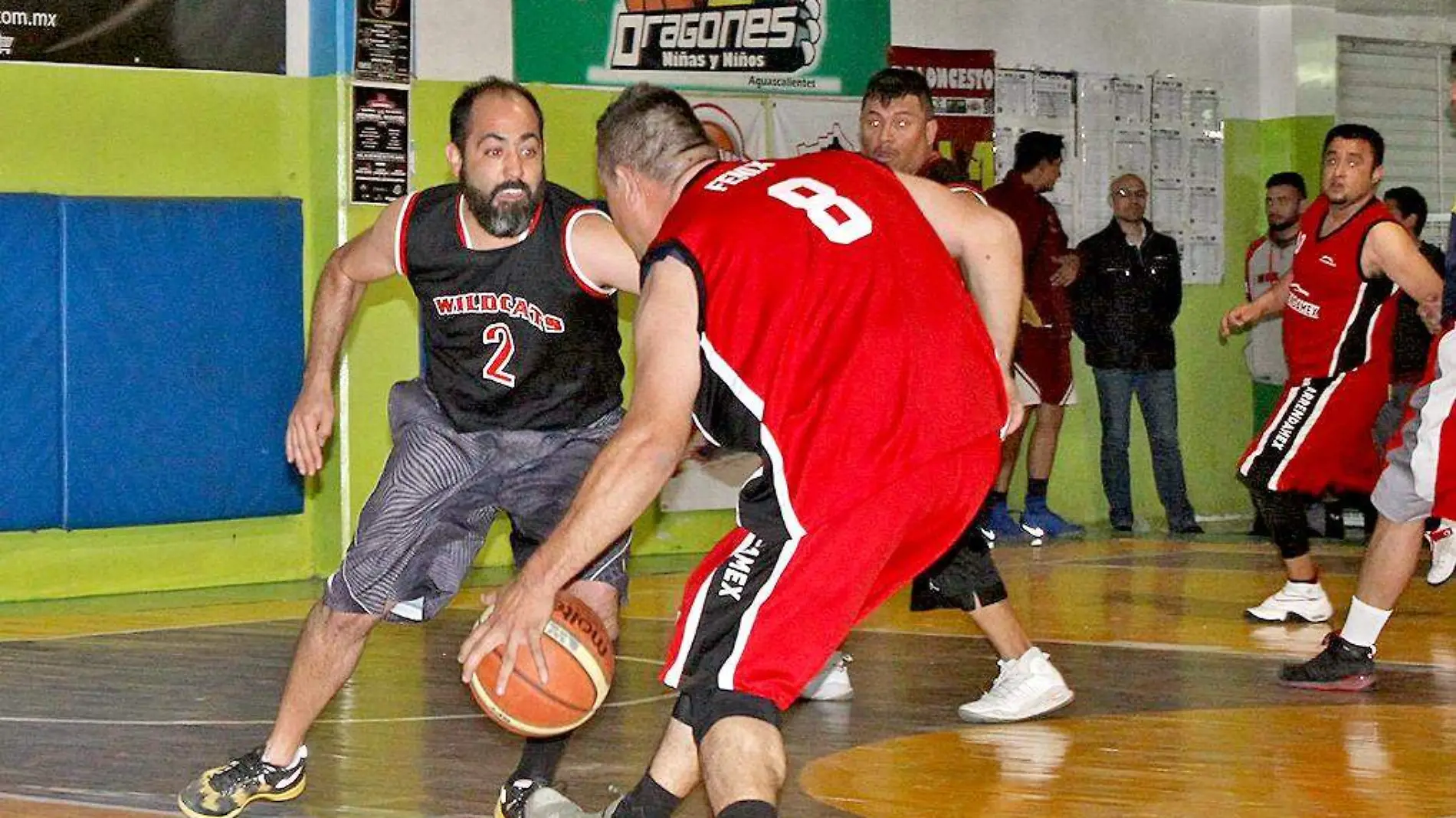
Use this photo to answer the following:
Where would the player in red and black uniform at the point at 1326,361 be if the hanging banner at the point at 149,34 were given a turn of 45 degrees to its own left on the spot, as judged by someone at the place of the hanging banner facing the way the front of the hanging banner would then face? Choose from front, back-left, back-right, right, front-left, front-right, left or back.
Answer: front

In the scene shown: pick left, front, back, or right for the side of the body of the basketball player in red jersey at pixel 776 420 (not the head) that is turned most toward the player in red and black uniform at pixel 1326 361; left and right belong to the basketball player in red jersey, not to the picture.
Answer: right

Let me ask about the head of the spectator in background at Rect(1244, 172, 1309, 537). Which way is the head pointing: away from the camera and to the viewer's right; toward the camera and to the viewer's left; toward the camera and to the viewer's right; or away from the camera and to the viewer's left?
toward the camera and to the viewer's left

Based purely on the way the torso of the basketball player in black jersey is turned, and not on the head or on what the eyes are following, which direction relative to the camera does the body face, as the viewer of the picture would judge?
toward the camera

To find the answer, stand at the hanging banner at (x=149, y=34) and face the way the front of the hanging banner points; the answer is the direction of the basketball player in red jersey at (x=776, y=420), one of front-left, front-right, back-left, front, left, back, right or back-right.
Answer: front

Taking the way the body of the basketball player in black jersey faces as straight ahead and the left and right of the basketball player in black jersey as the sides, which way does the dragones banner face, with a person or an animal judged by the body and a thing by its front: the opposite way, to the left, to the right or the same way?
the same way

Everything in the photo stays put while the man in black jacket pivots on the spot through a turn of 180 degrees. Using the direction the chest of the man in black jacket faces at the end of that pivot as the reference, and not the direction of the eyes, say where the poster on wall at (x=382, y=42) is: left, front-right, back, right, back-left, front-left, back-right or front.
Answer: back-left

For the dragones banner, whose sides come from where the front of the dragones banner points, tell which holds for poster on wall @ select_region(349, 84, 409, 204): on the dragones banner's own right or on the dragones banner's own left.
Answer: on the dragones banner's own right

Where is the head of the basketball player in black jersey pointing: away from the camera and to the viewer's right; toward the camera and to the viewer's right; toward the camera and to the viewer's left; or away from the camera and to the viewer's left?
toward the camera and to the viewer's right

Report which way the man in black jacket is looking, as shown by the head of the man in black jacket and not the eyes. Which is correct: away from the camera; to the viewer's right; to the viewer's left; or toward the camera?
toward the camera

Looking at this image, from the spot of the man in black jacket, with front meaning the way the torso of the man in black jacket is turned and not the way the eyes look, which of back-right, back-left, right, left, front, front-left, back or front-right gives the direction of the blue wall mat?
front-right

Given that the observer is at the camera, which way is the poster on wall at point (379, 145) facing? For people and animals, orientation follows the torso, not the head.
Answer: facing the viewer

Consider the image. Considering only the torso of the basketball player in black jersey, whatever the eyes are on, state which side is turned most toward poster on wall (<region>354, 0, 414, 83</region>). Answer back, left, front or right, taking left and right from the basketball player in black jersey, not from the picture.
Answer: back

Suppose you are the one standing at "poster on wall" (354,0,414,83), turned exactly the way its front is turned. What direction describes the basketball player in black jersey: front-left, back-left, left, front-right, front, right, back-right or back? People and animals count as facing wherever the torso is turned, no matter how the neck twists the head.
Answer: front

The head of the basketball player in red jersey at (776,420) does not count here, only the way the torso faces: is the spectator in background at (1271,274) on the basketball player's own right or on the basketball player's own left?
on the basketball player's own right

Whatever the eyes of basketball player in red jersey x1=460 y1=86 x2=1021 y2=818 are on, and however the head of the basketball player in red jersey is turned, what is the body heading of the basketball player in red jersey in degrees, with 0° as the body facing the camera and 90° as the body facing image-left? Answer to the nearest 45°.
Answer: approximately 135°

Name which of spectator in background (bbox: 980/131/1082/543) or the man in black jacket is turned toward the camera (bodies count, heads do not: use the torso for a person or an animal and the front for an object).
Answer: the man in black jacket
